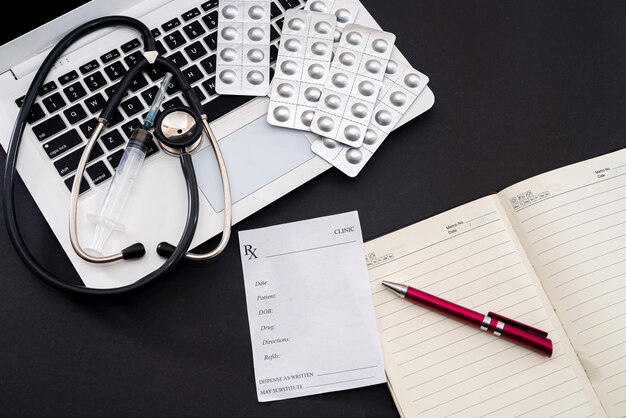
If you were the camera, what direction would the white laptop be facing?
facing the viewer and to the right of the viewer
